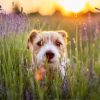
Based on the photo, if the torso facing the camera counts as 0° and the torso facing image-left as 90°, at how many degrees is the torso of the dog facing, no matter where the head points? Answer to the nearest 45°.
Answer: approximately 0°
